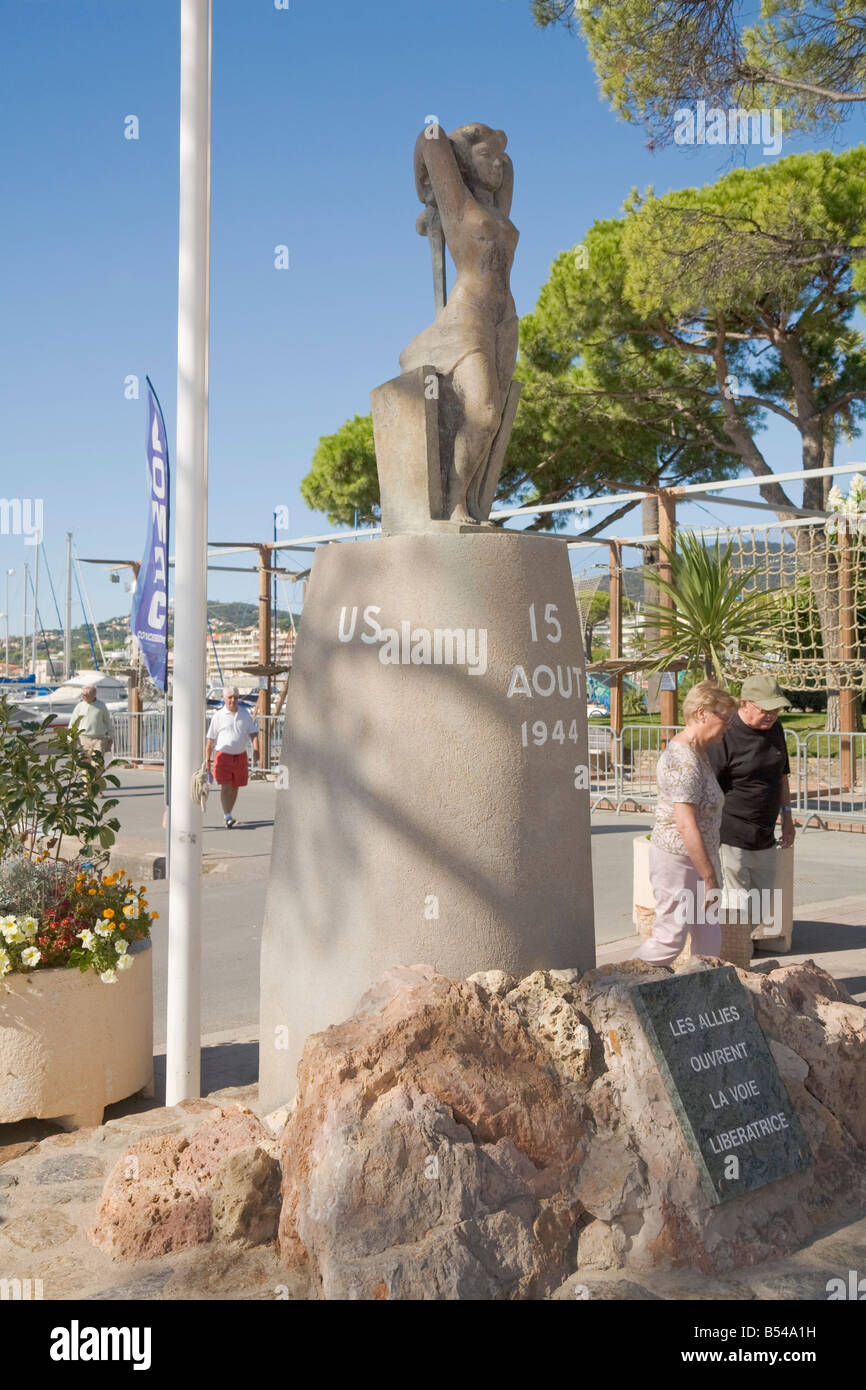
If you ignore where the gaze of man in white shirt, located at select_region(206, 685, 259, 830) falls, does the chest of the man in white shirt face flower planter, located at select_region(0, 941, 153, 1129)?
yes

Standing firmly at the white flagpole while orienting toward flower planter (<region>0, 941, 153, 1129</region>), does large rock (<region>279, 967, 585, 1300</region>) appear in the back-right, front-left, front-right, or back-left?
back-left

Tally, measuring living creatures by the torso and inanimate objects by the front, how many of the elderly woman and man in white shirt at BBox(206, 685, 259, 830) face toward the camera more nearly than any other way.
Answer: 1

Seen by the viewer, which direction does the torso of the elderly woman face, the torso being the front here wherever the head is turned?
to the viewer's right

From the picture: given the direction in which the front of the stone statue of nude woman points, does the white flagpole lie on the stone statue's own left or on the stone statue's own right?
on the stone statue's own right

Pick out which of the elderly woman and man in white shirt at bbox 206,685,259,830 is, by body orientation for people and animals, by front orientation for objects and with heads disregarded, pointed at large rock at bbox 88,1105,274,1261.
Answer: the man in white shirt

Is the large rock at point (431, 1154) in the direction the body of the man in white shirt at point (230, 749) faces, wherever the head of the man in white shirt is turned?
yes

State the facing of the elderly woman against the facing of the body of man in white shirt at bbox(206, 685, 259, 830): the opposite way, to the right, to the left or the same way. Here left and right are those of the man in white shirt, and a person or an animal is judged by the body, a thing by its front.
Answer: to the left

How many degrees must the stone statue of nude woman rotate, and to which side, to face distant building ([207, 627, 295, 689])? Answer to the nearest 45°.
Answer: approximately 135° to its left
